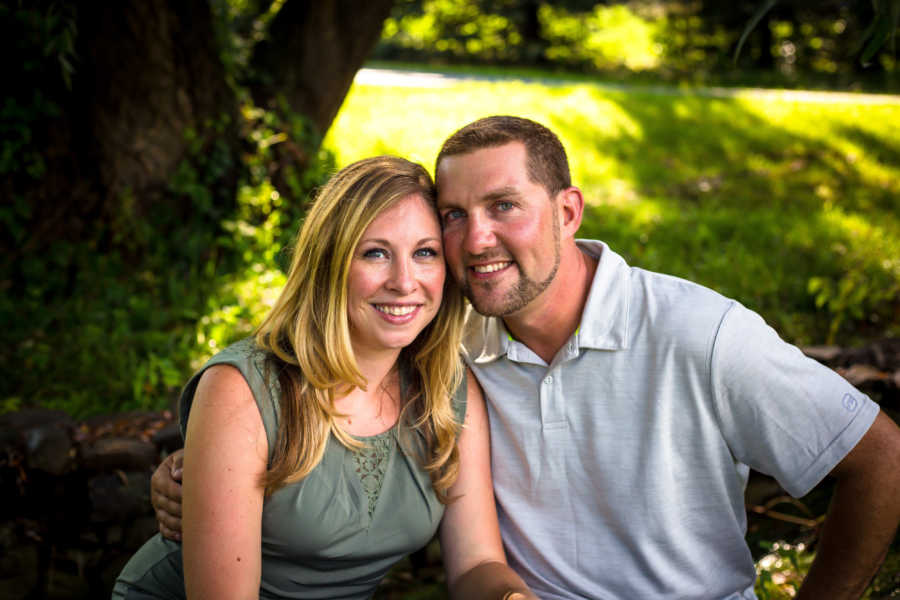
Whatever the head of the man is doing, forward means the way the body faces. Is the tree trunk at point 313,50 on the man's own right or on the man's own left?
on the man's own right

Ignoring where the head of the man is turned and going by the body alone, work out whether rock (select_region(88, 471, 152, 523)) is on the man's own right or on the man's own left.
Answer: on the man's own right

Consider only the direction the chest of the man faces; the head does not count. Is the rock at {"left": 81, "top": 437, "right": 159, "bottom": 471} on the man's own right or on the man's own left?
on the man's own right

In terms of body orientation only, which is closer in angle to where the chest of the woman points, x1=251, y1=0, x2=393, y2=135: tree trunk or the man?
the man

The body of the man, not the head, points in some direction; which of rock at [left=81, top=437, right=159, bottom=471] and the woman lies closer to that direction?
the woman

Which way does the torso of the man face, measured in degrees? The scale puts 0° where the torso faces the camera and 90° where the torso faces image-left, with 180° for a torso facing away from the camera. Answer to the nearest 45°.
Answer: approximately 45°

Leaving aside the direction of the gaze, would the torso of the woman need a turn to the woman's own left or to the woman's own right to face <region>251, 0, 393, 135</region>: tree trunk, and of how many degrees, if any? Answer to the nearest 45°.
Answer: approximately 135° to the woman's own left

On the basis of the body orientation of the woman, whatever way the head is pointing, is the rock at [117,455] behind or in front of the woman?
behind
